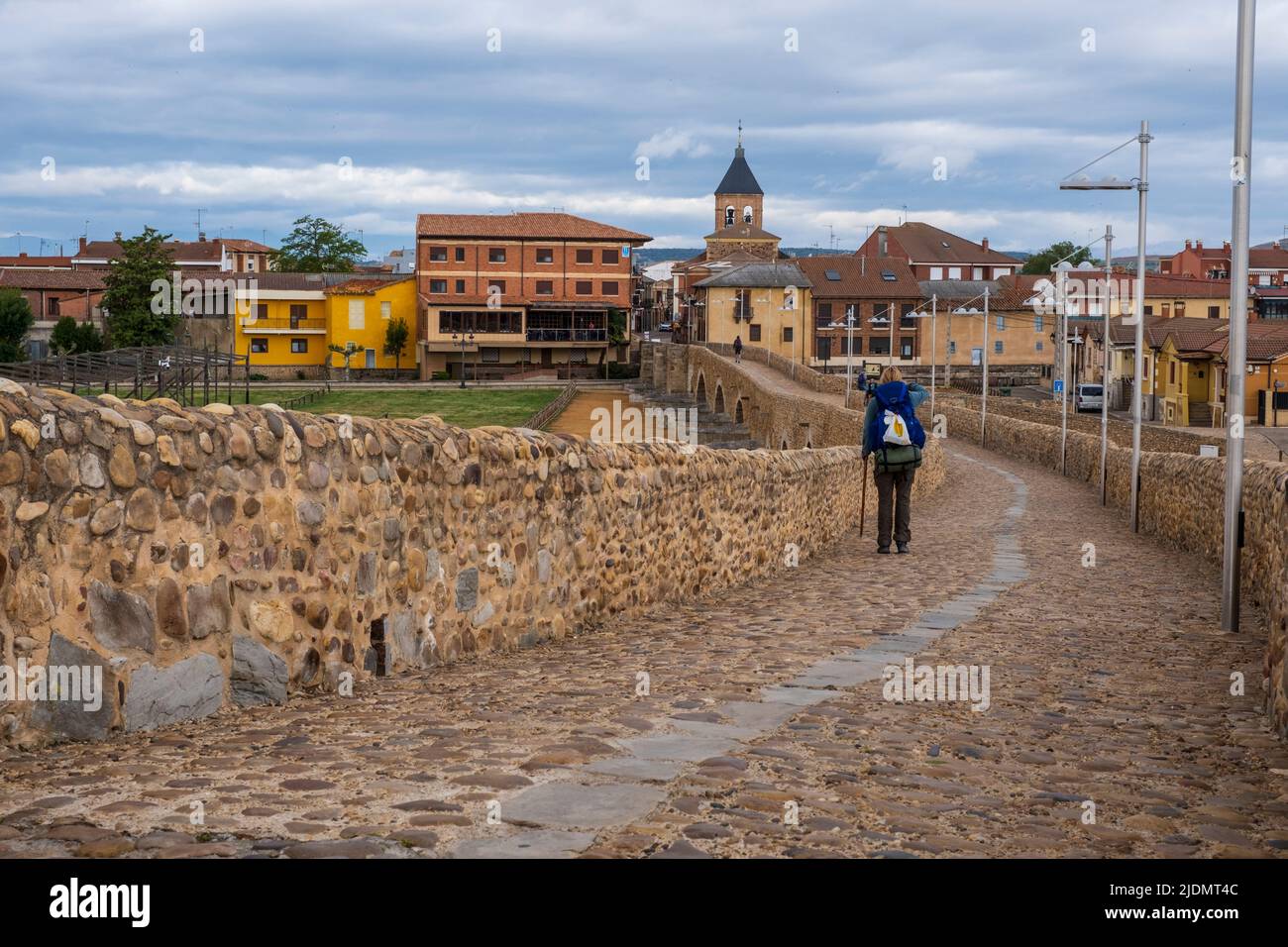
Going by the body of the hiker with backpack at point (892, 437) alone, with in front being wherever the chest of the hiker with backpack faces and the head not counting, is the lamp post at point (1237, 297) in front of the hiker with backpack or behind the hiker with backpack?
behind

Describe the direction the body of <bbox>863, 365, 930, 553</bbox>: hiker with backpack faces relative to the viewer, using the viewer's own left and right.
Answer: facing away from the viewer
